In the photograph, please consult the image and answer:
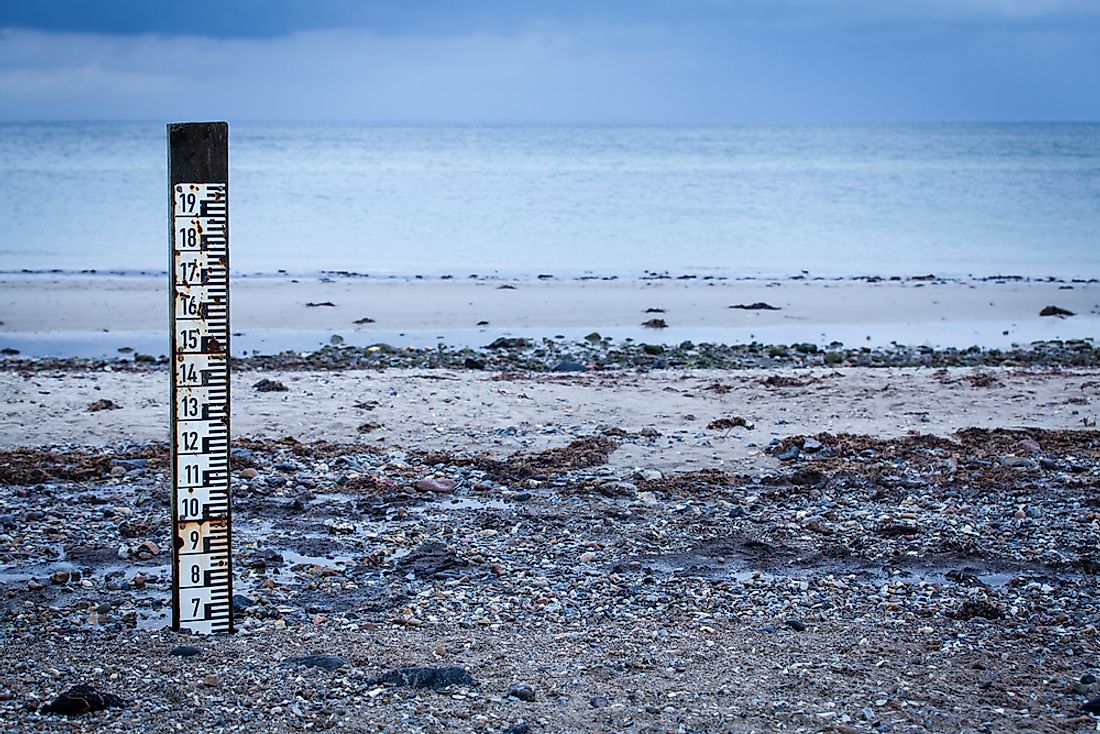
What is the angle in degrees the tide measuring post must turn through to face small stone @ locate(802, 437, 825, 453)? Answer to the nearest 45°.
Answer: approximately 135° to its left

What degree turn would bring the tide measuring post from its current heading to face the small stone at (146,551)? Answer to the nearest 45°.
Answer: approximately 180°

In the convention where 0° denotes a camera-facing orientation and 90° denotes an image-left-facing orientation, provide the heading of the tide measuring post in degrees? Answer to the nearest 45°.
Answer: approximately 0°

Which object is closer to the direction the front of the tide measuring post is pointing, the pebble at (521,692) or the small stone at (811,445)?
the pebble

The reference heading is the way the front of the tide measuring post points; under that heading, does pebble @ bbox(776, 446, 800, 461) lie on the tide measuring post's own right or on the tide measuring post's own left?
on the tide measuring post's own left

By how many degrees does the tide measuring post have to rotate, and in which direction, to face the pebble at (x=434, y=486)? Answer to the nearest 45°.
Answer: approximately 135° to its left
